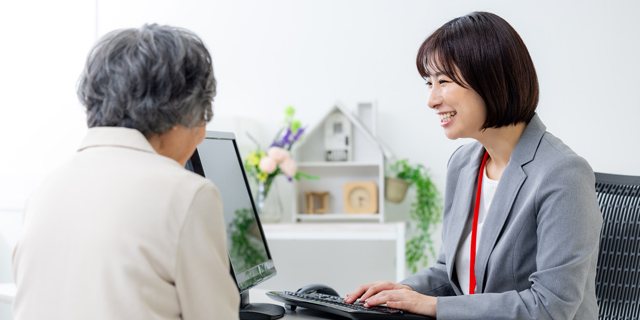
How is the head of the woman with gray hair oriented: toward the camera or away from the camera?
away from the camera

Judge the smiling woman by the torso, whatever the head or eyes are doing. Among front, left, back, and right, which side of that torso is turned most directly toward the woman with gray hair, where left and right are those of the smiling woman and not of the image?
front

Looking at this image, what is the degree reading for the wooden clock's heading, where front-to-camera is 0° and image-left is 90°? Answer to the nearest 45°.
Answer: approximately 0°

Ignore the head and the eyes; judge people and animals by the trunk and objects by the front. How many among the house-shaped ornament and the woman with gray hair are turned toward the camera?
1

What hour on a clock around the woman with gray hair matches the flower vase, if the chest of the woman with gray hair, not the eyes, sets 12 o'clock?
The flower vase is roughly at 11 o'clock from the woman with gray hair.

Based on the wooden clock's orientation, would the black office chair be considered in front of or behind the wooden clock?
in front

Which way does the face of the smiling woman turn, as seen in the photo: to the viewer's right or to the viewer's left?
to the viewer's left

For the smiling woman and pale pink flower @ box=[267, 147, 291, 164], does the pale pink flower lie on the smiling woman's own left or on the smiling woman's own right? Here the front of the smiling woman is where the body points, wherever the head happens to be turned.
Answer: on the smiling woman's own right

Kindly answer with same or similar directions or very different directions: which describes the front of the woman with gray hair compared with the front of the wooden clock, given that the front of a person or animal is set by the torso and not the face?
very different directions

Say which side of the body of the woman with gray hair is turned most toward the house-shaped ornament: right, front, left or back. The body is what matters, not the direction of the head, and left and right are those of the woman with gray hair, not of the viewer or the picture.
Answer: front

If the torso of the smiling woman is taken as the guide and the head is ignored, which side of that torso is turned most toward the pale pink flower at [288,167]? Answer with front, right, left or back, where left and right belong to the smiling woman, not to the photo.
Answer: right
